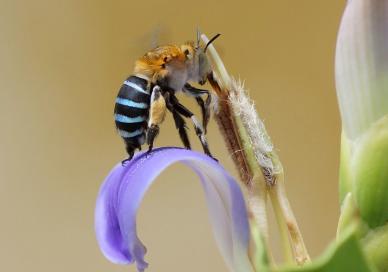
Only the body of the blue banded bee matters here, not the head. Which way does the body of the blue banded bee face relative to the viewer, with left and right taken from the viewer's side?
facing to the right of the viewer
